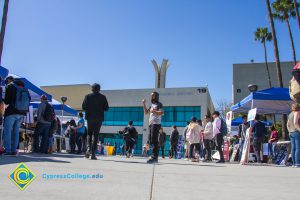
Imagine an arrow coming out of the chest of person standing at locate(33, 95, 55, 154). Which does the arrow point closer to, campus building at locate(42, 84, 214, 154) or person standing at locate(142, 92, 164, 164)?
the campus building

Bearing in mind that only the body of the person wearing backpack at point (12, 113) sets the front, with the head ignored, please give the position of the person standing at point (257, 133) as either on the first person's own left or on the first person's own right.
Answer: on the first person's own right

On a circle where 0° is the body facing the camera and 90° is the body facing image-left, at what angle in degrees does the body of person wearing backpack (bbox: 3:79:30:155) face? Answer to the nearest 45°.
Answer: approximately 135°

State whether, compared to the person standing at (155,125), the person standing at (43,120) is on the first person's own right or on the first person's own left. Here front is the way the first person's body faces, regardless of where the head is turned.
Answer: on the first person's own right

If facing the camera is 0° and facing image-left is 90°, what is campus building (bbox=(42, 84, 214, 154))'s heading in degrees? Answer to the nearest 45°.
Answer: approximately 0°

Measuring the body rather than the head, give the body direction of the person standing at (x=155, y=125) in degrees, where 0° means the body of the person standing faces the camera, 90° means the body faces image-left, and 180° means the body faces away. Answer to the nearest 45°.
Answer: approximately 45°

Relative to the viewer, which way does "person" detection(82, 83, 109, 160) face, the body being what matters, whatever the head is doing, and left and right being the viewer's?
facing away from the viewer

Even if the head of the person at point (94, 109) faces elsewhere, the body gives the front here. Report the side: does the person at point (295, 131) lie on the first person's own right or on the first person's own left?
on the first person's own right
